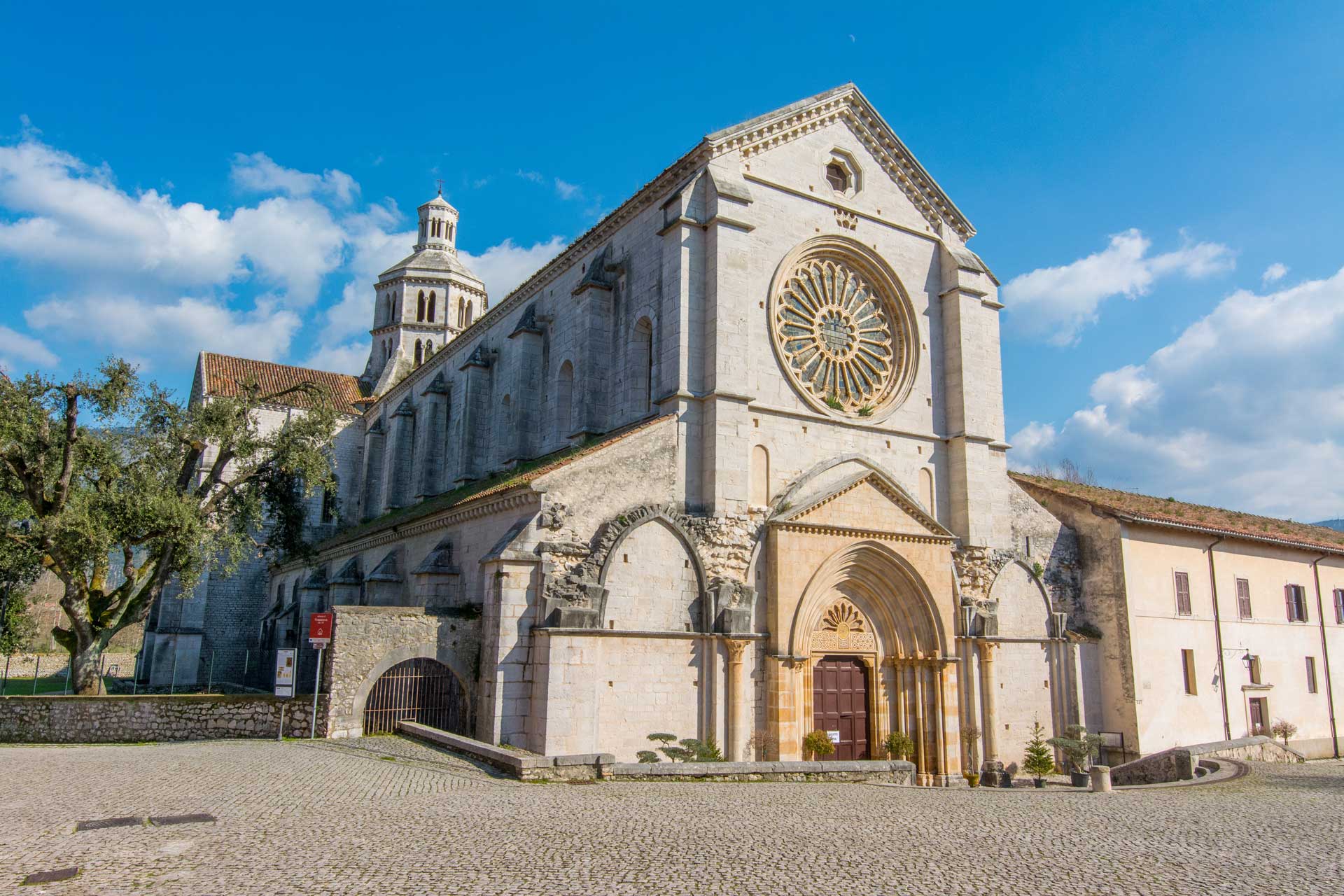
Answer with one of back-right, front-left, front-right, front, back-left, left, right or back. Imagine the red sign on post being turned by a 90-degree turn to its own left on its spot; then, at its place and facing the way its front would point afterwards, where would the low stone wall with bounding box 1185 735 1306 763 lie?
front

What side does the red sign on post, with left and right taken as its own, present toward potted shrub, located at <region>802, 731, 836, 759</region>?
left

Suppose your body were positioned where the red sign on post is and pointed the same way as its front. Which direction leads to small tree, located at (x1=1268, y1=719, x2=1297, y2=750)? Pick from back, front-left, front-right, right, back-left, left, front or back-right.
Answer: left

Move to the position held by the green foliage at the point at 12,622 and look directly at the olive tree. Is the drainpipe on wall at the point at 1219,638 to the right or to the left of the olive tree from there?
left

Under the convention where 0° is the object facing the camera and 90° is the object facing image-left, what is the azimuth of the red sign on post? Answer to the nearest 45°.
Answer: approximately 0°

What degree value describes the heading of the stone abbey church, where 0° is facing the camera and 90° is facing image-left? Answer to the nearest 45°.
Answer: approximately 315°

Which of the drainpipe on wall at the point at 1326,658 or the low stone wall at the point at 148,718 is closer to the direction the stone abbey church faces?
the drainpipe on wall

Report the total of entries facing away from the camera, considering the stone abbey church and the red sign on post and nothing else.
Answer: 0

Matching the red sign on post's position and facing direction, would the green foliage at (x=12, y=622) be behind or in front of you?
behind

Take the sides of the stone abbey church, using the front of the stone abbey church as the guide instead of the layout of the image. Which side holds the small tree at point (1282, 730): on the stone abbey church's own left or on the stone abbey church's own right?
on the stone abbey church's own left

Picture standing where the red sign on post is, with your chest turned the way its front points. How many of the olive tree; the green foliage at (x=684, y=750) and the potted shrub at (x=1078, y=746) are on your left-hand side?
2
